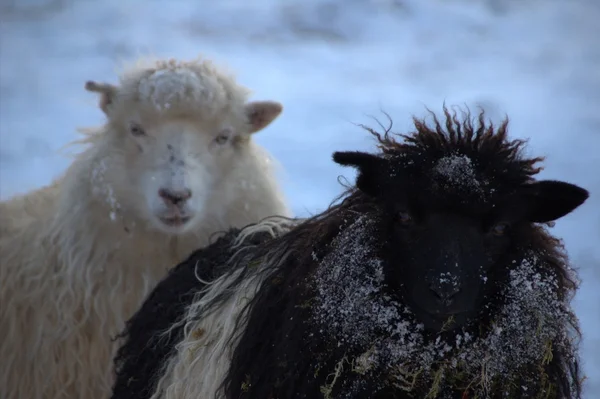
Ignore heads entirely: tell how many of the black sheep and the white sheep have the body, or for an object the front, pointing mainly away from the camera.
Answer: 0

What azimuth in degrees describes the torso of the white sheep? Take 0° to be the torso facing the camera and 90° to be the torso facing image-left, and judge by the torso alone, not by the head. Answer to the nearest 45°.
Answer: approximately 315°

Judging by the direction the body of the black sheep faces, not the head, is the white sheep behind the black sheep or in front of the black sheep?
behind

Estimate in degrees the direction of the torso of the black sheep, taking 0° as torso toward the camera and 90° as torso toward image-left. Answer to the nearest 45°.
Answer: approximately 315°

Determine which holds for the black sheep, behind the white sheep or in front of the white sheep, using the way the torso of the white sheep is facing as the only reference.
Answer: in front
